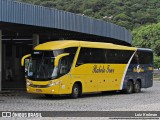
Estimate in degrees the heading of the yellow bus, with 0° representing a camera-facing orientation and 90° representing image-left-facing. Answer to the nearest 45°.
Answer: approximately 45°
